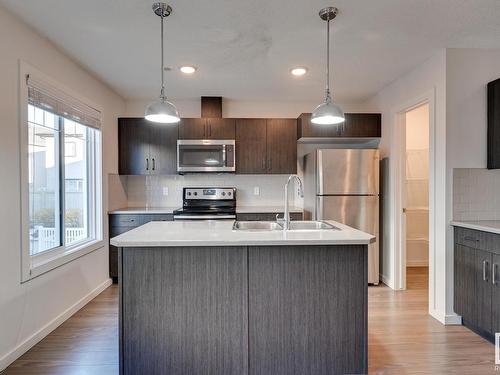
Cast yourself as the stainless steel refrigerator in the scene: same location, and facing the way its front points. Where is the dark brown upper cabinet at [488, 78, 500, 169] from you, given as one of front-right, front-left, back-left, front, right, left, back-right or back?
front-left

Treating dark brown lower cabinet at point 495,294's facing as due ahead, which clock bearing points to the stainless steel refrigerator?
The stainless steel refrigerator is roughly at 1 o'clock from the dark brown lower cabinet.

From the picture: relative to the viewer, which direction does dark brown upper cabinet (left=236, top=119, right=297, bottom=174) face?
toward the camera

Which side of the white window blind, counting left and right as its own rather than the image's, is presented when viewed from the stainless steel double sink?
front

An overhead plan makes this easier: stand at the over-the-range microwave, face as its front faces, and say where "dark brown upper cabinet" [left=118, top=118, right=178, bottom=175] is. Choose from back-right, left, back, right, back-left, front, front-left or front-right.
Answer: right

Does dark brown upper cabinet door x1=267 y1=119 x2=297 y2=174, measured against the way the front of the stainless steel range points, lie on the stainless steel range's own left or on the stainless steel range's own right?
on the stainless steel range's own left

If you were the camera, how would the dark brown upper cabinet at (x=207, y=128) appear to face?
facing the viewer

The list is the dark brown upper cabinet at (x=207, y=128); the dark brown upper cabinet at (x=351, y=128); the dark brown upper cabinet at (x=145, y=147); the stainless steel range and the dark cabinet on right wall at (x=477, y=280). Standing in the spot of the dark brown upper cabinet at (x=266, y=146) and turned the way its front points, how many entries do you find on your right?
3

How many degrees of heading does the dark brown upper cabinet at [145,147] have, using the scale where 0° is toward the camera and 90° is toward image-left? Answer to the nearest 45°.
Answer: approximately 0°

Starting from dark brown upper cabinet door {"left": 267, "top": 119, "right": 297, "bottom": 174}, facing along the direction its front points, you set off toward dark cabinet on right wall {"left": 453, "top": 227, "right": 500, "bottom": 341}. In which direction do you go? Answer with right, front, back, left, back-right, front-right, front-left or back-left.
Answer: front-left

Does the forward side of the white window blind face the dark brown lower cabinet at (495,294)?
yes

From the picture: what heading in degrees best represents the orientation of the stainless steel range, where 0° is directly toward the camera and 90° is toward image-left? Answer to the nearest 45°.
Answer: approximately 0°

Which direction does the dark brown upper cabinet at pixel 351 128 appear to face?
toward the camera
